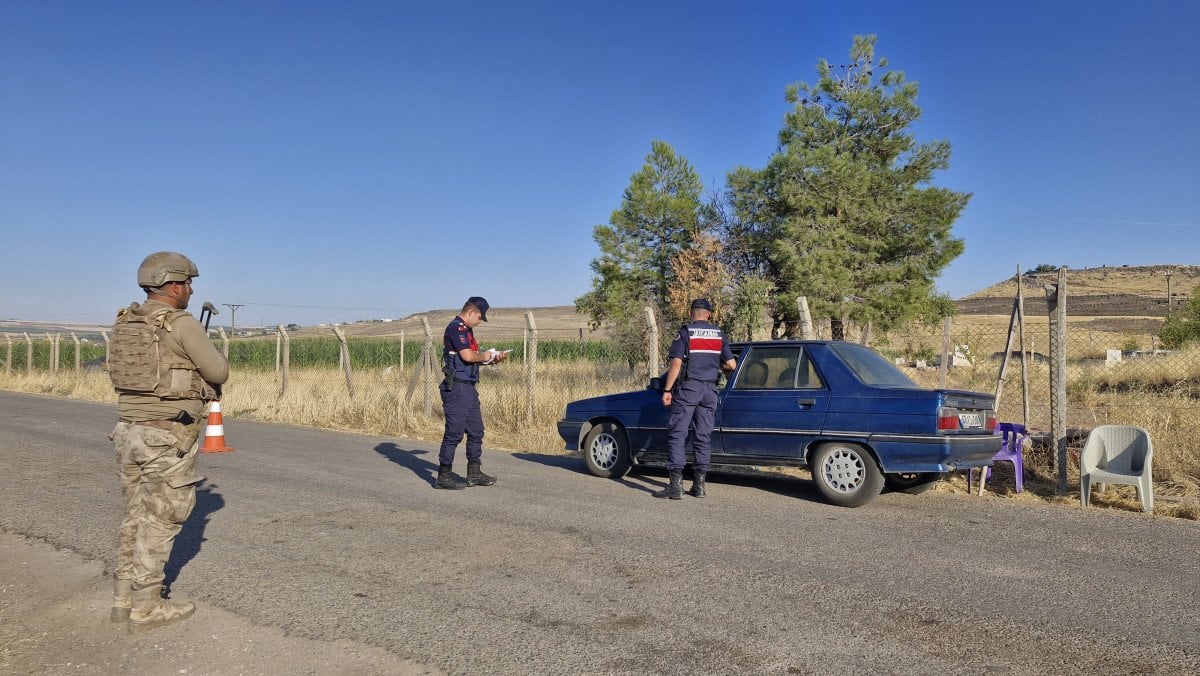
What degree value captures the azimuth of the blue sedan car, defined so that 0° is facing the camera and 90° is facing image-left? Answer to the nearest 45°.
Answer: approximately 135°

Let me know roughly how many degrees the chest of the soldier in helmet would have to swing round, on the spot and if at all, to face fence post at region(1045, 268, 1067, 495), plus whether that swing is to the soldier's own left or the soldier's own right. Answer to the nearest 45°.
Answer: approximately 45° to the soldier's own right

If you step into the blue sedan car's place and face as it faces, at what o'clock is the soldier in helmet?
The soldier in helmet is roughly at 9 o'clock from the blue sedan car.

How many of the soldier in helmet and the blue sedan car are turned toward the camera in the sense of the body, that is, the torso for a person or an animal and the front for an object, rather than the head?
0

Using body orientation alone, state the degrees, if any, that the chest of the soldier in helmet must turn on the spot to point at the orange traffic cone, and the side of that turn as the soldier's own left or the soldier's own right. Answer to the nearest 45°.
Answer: approximately 45° to the soldier's own left

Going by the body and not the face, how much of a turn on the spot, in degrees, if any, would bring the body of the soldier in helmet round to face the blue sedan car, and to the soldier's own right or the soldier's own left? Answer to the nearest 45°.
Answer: approximately 45° to the soldier's own right

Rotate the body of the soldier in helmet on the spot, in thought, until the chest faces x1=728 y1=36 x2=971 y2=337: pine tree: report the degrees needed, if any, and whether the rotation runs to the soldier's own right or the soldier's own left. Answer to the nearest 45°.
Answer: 0° — they already face it

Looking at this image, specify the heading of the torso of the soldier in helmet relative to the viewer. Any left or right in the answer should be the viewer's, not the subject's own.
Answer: facing away from the viewer and to the right of the viewer

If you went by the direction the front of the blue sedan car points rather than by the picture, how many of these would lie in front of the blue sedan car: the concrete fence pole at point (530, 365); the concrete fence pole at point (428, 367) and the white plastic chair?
2

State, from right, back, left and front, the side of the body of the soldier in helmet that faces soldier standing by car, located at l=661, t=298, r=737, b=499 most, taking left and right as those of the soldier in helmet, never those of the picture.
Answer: front

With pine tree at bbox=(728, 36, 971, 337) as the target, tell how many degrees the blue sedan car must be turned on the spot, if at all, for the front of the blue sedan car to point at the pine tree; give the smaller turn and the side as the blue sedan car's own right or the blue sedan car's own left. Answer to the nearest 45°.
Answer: approximately 45° to the blue sedan car's own right

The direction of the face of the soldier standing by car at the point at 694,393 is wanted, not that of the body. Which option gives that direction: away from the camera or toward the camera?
away from the camera

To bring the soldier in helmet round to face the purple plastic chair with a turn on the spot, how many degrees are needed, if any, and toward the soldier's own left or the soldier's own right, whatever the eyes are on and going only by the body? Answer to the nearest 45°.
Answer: approximately 45° to the soldier's own right
